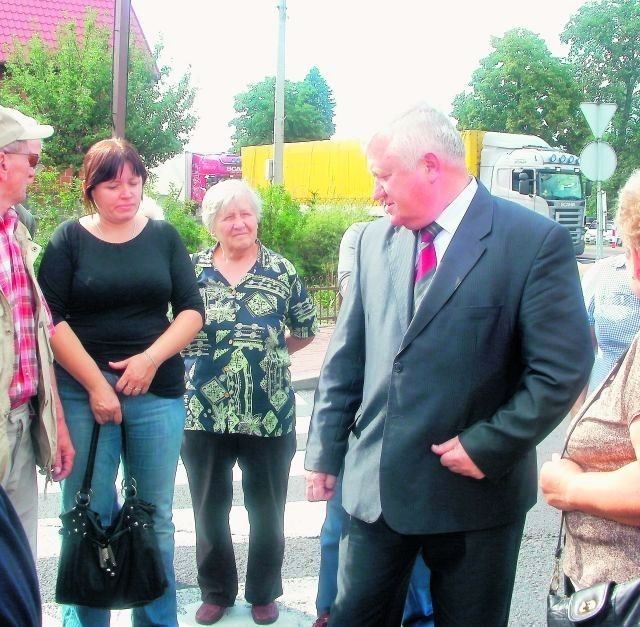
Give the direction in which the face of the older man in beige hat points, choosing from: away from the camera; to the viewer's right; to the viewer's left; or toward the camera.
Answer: to the viewer's right

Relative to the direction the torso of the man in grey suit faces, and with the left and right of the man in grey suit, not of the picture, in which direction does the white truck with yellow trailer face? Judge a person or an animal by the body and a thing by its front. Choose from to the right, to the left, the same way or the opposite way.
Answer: to the left

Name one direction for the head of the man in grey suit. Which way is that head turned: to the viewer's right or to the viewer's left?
to the viewer's left

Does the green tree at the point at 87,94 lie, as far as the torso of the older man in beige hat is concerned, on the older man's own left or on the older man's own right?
on the older man's own left

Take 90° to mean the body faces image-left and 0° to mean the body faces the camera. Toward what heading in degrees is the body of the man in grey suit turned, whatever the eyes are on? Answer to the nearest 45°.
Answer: approximately 45°

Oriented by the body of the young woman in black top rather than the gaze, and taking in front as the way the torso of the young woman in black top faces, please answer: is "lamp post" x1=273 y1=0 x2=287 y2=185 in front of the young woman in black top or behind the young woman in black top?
behind

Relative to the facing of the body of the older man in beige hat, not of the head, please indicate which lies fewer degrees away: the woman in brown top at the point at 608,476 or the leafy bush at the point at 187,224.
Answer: the woman in brown top

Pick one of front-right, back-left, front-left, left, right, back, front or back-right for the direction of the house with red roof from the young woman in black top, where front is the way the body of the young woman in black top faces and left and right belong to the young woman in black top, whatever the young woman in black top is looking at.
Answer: back

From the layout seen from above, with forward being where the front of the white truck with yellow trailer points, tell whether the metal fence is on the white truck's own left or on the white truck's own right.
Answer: on the white truck's own right

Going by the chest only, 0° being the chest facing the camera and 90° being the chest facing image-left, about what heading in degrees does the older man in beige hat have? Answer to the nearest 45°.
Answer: approximately 315°

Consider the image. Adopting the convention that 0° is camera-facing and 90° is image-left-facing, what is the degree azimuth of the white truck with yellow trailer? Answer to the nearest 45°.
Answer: approximately 315°
